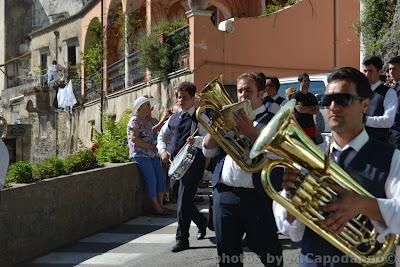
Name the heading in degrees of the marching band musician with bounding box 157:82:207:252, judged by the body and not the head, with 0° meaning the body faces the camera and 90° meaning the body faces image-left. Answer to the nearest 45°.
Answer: approximately 45°

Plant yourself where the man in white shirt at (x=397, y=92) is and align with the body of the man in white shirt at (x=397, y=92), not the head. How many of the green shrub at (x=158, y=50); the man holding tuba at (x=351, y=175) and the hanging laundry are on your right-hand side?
2

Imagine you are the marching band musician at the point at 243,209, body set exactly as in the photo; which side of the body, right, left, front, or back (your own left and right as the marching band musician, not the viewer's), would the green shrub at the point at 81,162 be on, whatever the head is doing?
right

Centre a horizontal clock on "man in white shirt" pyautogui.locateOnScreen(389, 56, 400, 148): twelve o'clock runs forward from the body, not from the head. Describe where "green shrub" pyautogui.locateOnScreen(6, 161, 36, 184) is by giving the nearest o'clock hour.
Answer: The green shrub is roughly at 1 o'clock from the man in white shirt.

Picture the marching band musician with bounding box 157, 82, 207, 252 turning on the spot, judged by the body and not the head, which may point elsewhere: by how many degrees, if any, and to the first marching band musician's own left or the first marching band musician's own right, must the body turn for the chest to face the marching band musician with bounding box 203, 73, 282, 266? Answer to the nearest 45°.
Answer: approximately 45° to the first marching band musician's own left

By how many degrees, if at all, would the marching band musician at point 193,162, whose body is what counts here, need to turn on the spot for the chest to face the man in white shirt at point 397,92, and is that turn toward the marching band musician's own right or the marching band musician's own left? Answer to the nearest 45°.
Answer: approximately 135° to the marching band musician's own left

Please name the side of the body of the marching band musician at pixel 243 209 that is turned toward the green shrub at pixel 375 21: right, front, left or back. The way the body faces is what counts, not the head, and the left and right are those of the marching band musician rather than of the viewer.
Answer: back

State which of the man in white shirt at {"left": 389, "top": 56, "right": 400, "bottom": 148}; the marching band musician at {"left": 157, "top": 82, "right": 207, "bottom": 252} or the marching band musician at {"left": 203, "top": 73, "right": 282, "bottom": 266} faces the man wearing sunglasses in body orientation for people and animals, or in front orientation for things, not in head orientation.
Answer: the man in white shirt

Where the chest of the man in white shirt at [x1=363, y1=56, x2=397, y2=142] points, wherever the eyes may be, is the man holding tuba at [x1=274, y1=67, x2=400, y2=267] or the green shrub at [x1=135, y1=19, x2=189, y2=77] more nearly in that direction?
the man holding tuba

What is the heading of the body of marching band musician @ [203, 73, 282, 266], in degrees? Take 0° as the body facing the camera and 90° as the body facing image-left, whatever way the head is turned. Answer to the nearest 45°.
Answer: approximately 45°

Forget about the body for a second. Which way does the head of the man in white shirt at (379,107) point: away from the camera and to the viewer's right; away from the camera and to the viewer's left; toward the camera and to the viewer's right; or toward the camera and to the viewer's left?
toward the camera and to the viewer's left

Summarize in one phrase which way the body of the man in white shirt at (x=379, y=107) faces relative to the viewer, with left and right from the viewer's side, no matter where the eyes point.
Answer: facing the viewer and to the left of the viewer

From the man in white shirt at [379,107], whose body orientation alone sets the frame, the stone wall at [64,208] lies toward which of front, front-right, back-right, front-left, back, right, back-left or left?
front-right

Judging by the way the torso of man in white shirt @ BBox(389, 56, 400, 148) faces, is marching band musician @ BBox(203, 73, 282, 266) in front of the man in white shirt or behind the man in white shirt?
in front

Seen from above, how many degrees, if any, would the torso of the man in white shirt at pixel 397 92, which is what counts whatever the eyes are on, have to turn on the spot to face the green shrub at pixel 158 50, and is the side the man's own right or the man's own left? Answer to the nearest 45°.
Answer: approximately 90° to the man's own right
